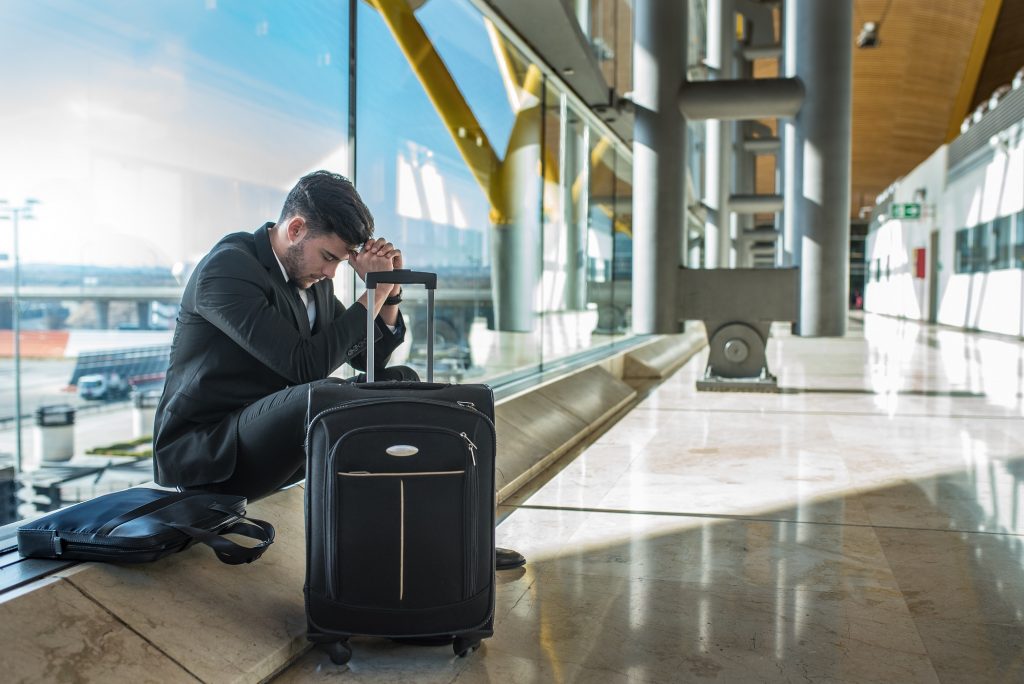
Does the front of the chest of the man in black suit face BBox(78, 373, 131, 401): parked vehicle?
no

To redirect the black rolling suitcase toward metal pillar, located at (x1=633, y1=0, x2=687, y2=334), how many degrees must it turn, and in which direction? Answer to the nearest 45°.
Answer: approximately 180°

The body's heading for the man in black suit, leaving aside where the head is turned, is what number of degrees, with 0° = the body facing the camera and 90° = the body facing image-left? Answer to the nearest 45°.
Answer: approximately 270°

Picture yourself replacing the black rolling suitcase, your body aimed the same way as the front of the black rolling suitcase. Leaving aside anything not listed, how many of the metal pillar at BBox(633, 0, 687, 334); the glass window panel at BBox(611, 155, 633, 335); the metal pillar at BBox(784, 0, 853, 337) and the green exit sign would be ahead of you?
0

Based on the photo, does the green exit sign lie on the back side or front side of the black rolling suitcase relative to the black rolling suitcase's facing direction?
on the back side

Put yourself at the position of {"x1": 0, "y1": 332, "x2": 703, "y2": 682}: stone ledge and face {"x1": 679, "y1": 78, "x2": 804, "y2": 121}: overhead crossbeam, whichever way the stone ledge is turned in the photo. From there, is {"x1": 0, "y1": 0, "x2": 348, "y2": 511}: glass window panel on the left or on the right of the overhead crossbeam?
left

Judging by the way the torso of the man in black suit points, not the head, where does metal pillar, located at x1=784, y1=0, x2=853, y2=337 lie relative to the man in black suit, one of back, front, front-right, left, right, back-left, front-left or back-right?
front-left

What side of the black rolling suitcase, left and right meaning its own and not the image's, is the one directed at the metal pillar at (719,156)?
back

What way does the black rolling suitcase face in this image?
toward the camera

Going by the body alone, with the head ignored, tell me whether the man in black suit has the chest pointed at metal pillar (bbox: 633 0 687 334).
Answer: no

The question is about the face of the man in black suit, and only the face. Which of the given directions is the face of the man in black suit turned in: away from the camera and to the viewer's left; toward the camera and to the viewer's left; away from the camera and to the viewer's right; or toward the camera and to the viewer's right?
toward the camera and to the viewer's right

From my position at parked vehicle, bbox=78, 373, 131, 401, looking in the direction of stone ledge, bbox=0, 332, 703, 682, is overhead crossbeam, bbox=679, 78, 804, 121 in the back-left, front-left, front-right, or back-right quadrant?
front-left

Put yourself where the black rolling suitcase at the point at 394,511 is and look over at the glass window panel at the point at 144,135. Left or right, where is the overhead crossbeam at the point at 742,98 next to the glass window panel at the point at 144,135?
right
